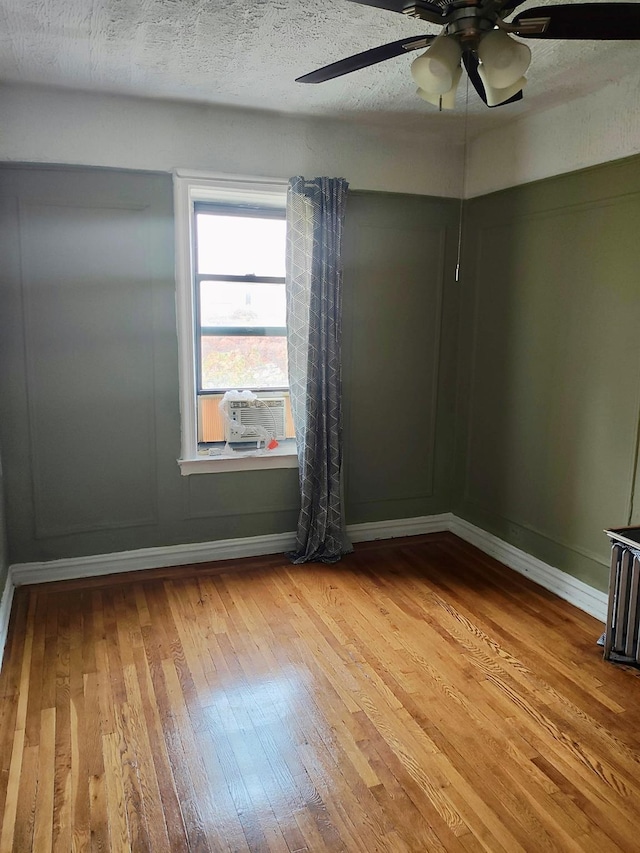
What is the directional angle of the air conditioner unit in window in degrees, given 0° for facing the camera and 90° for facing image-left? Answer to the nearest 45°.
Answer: approximately 0°

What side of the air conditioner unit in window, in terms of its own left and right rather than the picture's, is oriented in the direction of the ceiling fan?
front

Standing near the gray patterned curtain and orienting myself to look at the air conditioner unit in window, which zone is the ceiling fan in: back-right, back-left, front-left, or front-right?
back-left

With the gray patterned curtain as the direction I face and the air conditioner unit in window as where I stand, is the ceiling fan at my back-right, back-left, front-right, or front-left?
front-right
